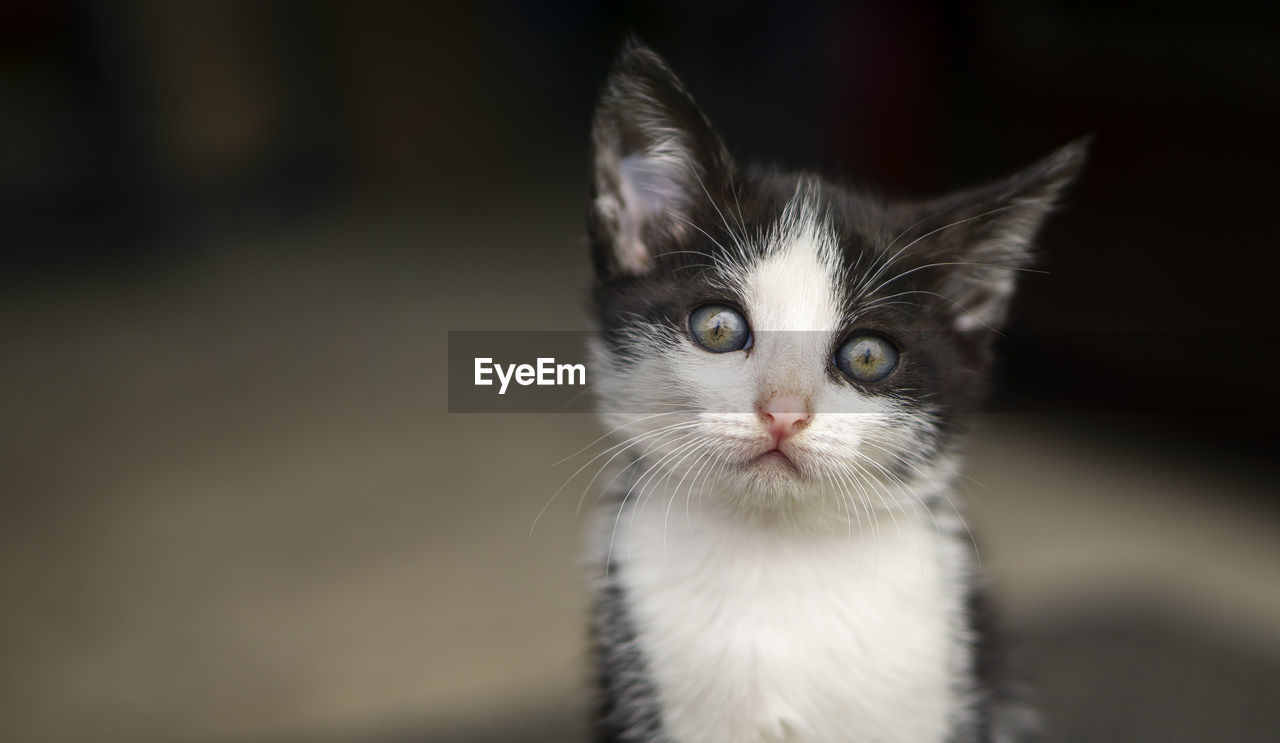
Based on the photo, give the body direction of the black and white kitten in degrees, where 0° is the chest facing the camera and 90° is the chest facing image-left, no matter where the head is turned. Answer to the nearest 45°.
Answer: approximately 0°
